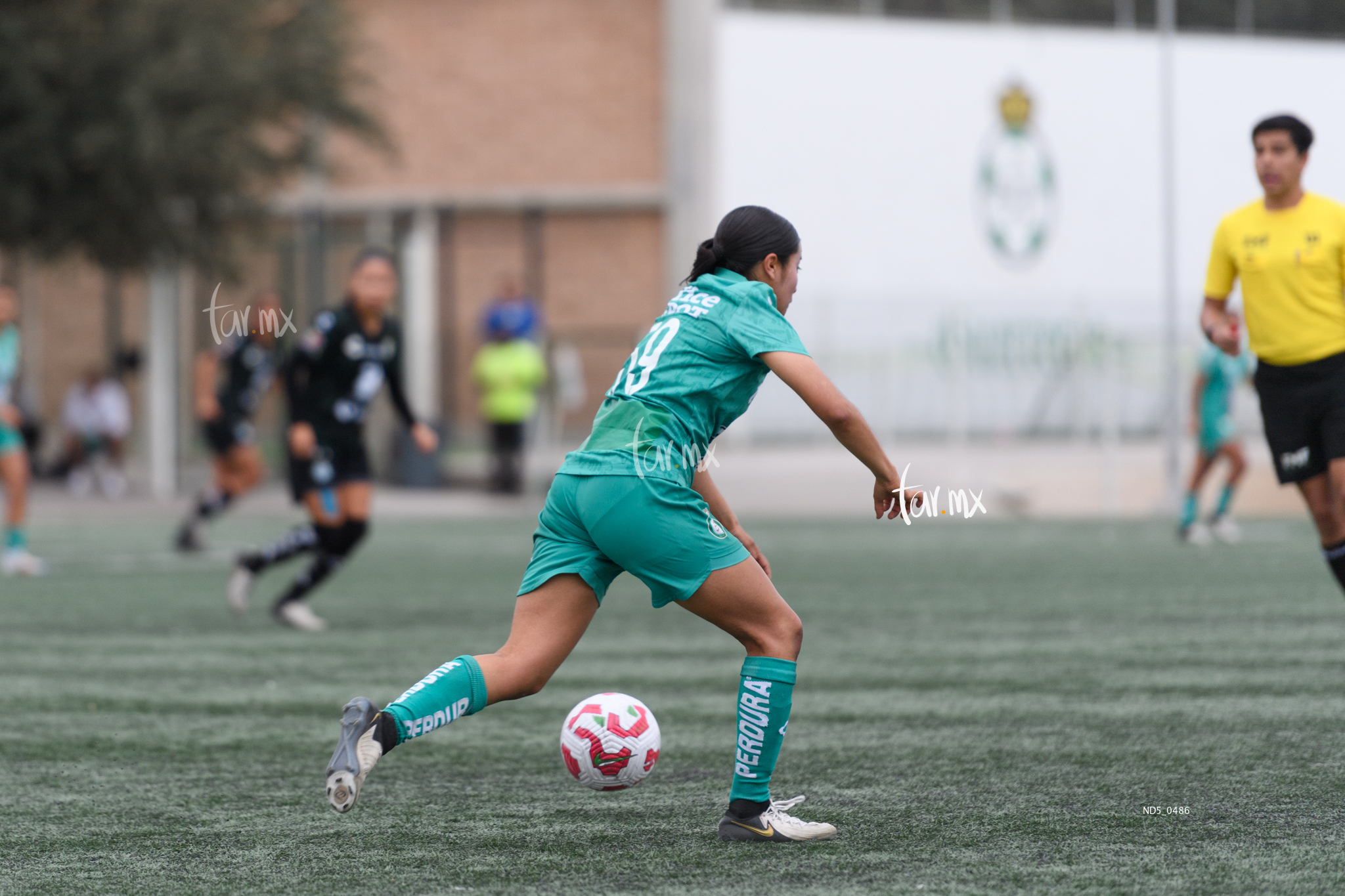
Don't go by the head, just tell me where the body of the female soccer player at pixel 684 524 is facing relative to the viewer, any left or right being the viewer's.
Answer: facing away from the viewer and to the right of the viewer

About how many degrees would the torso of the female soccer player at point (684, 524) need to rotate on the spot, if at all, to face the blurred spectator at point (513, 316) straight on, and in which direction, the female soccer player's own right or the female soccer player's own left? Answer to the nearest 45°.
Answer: approximately 45° to the female soccer player's own left

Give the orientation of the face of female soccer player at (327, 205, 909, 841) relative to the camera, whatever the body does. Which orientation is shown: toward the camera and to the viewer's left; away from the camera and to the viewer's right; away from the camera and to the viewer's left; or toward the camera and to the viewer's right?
away from the camera and to the viewer's right

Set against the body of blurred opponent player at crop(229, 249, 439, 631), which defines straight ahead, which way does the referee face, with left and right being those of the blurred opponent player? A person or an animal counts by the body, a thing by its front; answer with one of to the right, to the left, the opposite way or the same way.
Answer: to the right
